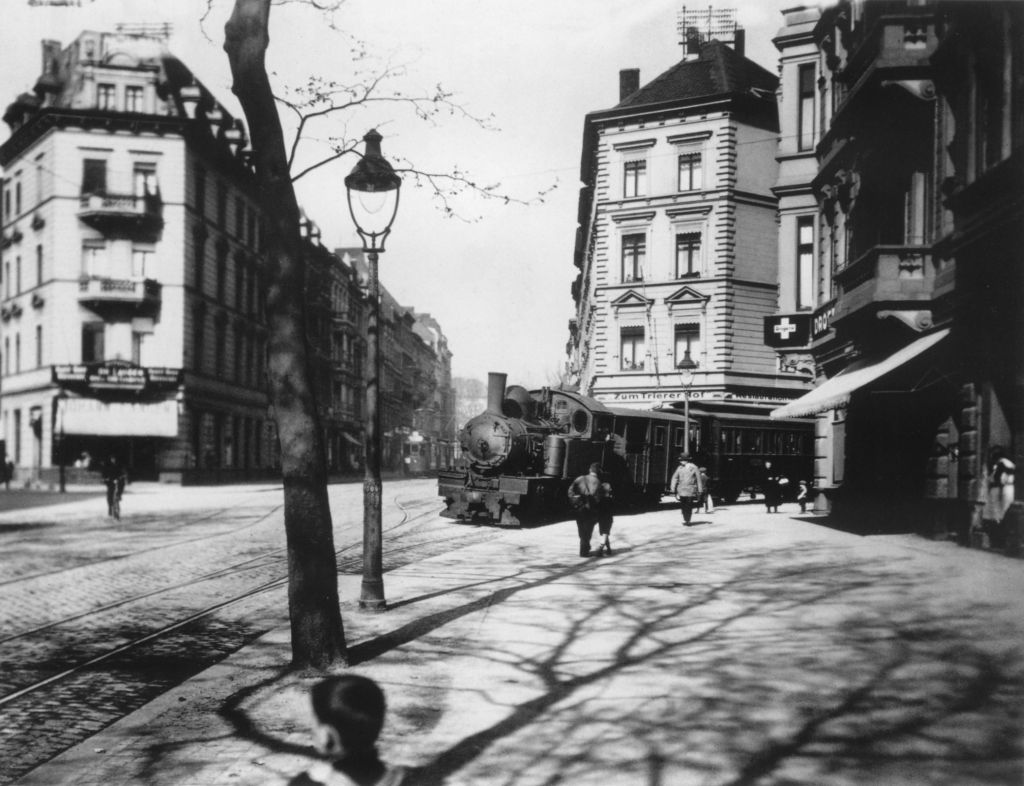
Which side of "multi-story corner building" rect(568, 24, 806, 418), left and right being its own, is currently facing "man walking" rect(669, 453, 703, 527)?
front

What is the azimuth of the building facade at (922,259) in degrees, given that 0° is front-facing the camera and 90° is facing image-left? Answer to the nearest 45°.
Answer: approximately 90°

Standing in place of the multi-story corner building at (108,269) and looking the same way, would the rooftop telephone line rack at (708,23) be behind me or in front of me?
in front

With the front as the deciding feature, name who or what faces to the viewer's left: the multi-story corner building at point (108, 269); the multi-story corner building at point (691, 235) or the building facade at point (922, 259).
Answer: the building facade

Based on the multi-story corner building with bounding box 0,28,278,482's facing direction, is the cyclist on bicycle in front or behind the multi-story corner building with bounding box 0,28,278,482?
in front

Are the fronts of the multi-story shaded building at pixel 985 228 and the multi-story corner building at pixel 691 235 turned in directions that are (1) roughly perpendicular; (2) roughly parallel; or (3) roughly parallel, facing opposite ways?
roughly perpendicular

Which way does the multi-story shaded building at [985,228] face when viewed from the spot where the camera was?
facing to the left of the viewer

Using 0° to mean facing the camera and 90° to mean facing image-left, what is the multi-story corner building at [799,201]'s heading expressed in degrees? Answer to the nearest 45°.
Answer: approximately 45°

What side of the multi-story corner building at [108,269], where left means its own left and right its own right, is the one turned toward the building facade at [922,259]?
front

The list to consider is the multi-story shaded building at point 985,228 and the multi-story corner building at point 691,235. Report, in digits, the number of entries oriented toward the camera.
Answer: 1

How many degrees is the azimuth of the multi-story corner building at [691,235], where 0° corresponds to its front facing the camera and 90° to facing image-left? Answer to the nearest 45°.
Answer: approximately 0°

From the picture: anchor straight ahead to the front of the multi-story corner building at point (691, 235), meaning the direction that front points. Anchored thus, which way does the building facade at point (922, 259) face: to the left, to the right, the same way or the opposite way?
to the right
